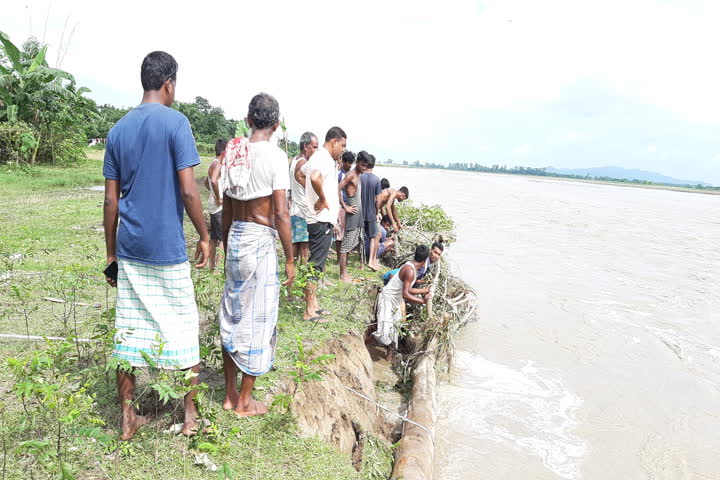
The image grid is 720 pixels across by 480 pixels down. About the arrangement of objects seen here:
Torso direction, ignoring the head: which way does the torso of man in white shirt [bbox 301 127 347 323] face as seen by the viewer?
to the viewer's right

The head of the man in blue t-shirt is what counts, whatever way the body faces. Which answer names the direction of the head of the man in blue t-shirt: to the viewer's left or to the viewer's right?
to the viewer's right

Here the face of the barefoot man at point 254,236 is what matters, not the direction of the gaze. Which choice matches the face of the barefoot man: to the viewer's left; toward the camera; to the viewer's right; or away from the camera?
away from the camera

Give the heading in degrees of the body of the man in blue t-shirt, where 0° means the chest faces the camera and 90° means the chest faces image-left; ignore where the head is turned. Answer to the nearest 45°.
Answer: approximately 225°

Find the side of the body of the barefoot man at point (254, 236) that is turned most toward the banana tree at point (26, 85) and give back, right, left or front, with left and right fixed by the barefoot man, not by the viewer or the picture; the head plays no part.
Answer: left

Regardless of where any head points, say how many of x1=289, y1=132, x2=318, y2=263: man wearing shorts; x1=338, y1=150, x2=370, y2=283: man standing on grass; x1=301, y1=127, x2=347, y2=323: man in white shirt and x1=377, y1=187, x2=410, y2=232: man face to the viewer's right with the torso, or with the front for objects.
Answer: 4

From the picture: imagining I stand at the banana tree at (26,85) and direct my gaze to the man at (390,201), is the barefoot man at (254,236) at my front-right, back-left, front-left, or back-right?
front-right

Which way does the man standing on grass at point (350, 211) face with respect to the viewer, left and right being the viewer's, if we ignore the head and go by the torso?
facing to the right of the viewer

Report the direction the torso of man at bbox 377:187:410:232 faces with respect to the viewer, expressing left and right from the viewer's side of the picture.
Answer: facing to the right of the viewer

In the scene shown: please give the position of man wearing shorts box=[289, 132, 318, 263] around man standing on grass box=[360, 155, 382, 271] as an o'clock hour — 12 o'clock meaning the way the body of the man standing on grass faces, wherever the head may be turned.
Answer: The man wearing shorts is roughly at 5 o'clock from the man standing on grass.

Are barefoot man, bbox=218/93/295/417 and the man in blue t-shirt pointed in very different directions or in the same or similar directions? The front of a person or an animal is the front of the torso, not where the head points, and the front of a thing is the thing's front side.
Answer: same or similar directions

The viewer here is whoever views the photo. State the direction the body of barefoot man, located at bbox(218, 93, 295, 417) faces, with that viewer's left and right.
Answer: facing away from the viewer and to the right of the viewer

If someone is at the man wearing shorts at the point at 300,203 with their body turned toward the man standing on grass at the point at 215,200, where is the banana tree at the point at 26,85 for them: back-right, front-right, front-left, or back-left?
front-right

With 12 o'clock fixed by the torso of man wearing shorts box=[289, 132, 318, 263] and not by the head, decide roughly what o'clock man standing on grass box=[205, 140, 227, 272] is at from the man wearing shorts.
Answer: The man standing on grass is roughly at 7 o'clock from the man wearing shorts.

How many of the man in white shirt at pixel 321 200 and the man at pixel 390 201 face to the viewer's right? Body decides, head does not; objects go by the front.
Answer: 2

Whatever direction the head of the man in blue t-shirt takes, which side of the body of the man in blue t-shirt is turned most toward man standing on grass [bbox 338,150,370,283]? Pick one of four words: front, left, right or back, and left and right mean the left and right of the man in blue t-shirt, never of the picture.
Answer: front

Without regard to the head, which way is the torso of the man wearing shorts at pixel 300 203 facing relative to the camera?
to the viewer's right

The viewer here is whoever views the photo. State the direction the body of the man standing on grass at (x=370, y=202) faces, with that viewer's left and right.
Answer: facing away from the viewer and to the right of the viewer
